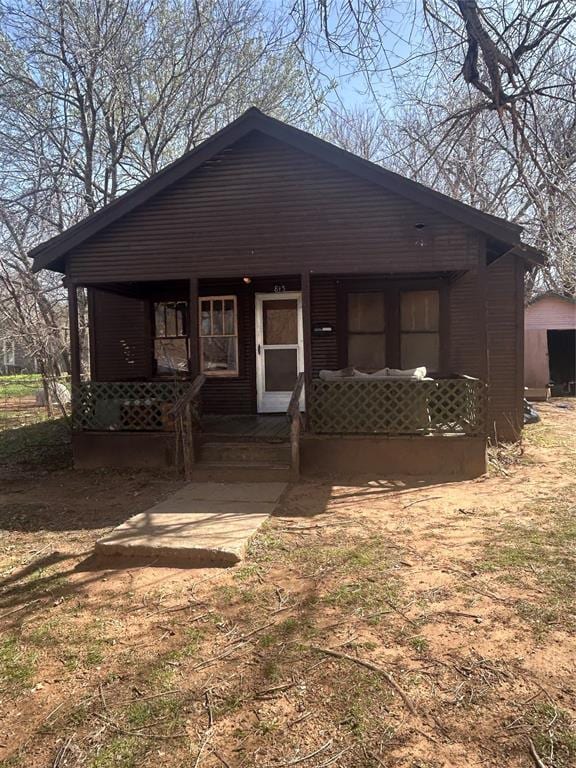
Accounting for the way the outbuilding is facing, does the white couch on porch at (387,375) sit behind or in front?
in front

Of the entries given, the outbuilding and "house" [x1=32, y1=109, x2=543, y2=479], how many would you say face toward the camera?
2

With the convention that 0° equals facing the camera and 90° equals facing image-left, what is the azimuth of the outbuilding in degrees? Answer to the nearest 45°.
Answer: approximately 0°

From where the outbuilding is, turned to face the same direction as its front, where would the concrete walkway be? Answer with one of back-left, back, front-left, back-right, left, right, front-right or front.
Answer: front

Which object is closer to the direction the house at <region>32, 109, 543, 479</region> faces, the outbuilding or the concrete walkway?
the concrete walkway

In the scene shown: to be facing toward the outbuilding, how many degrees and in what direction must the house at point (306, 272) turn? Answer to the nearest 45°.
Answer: approximately 135° to its left

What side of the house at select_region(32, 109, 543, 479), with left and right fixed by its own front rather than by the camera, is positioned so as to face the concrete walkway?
front

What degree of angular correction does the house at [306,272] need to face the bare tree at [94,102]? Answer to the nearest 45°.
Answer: approximately 135° to its right

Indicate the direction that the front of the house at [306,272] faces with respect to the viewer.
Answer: facing the viewer

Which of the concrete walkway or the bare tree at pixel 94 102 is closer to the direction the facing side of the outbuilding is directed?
the concrete walkway
